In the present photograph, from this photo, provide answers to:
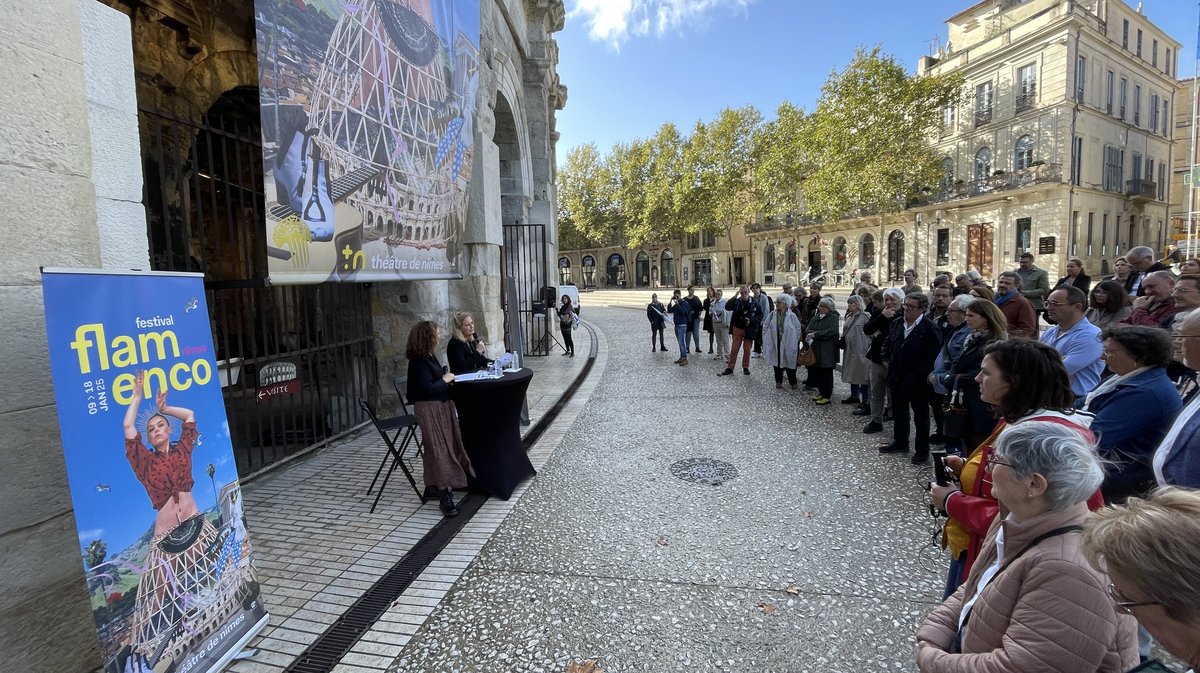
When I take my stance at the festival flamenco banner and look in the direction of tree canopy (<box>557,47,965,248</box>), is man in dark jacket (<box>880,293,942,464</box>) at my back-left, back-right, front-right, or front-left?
front-right

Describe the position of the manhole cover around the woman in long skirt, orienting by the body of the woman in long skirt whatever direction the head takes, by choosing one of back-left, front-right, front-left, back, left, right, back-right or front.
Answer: front

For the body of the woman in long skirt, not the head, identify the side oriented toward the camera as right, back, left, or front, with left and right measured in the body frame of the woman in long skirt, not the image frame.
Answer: right

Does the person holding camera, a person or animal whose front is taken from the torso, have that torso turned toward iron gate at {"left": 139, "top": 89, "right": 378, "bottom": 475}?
yes

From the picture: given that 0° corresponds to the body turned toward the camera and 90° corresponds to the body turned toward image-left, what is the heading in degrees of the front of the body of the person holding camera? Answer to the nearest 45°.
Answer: approximately 90°

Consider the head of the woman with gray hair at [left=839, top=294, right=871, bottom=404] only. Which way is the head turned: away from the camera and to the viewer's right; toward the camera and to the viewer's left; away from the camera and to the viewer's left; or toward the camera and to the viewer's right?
toward the camera and to the viewer's left

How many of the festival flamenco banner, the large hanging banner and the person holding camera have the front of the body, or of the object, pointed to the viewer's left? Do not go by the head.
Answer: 1

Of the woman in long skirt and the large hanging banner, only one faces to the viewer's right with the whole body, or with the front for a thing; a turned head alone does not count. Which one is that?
the woman in long skirt

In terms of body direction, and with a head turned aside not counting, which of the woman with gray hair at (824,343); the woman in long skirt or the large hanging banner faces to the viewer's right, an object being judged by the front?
the woman in long skirt

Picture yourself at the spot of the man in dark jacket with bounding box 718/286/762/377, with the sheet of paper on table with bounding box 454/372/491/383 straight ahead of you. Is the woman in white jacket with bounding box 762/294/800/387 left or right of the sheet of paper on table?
left

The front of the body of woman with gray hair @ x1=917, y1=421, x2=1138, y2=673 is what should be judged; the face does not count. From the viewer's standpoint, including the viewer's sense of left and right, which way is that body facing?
facing to the left of the viewer

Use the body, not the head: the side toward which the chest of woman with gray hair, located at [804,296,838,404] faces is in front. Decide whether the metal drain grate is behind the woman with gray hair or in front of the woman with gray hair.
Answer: in front

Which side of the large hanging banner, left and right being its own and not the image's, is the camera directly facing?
front

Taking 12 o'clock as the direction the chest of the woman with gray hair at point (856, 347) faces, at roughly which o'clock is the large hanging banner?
The large hanging banner is roughly at 12 o'clock from the woman with gray hair.

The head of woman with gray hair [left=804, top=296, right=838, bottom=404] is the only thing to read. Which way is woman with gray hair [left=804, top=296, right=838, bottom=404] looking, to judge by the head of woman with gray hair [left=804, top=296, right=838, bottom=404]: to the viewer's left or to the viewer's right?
to the viewer's left

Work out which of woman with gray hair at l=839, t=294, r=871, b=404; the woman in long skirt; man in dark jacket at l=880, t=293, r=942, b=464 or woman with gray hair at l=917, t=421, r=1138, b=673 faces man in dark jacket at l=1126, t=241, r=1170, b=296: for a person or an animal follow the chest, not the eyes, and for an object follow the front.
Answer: the woman in long skirt

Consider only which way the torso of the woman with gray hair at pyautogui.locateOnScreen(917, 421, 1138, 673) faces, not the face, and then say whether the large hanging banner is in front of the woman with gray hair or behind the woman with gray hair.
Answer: in front

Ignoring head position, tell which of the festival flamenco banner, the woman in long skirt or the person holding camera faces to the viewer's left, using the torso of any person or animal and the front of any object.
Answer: the person holding camera
